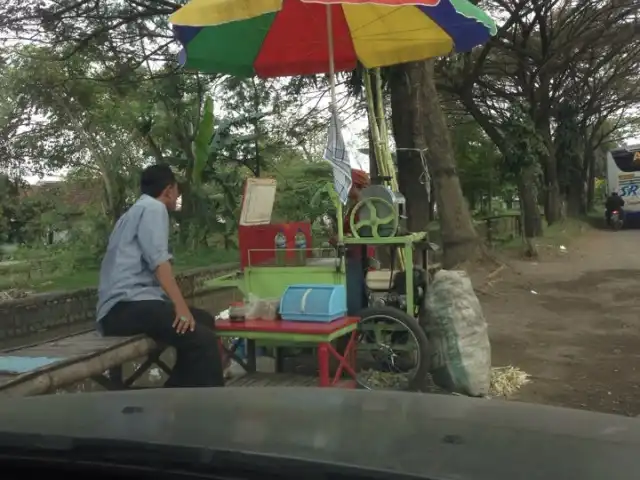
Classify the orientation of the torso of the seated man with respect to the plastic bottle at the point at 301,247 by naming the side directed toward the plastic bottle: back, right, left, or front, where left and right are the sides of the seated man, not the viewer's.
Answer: front

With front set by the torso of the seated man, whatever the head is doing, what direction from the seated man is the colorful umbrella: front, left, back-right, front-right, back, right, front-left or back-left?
front

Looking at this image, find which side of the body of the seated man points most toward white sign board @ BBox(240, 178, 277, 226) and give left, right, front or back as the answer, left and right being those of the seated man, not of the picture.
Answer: front

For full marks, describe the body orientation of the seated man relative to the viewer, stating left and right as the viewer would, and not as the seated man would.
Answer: facing away from the viewer and to the right of the viewer

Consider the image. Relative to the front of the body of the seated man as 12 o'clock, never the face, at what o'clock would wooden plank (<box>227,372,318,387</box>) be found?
The wooden plank is roughly at 12 o'clock from the seated man.

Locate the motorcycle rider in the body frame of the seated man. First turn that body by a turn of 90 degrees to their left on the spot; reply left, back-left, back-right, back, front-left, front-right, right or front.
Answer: right

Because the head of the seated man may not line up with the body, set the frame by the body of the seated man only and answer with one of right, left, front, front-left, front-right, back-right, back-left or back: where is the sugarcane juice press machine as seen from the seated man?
front
